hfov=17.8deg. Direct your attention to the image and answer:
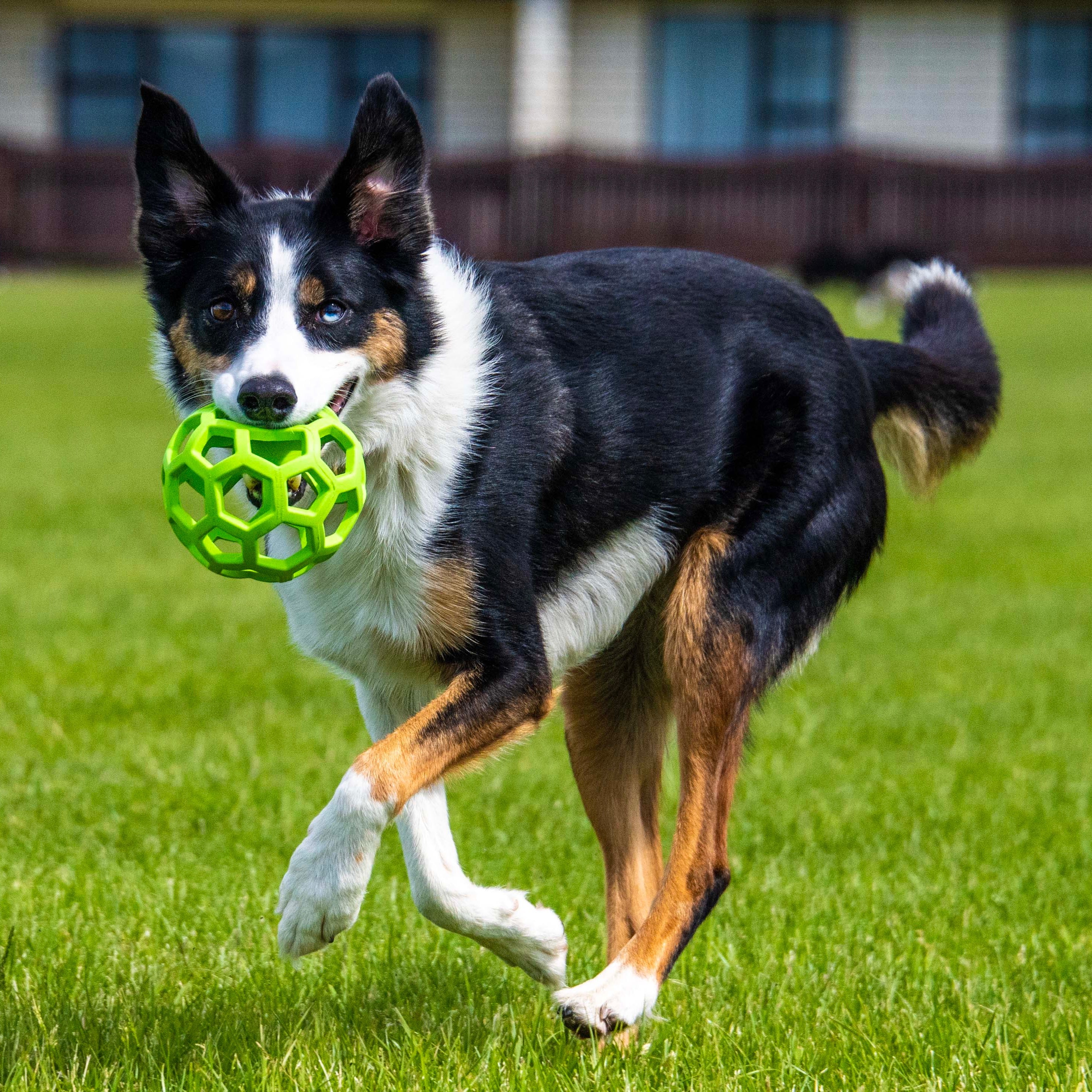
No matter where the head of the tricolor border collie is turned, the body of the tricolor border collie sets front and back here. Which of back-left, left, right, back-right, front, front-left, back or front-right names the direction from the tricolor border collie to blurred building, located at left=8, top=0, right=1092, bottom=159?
back-right

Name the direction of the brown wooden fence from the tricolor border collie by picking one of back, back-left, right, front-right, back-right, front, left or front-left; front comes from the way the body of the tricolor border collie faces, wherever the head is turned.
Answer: back-right

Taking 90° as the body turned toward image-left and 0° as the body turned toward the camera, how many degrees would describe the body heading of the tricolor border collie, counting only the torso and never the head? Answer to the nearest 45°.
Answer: approximately 45°
